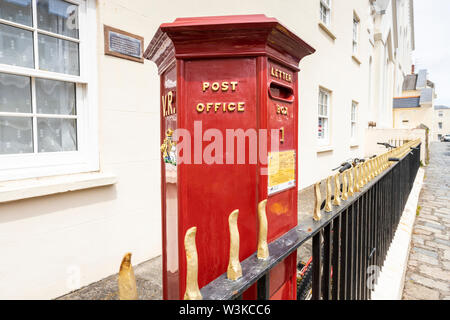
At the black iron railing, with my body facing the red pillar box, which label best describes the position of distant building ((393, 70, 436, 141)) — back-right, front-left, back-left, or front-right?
back-right

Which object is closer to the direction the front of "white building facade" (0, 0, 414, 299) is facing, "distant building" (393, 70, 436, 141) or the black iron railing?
the black iron railing

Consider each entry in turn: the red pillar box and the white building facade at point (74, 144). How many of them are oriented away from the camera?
0

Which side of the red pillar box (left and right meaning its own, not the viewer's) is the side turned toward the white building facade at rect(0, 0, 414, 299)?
back

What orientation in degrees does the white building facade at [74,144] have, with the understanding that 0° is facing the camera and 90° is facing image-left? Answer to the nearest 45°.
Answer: approximately 315°

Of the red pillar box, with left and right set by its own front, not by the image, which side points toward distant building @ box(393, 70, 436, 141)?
left

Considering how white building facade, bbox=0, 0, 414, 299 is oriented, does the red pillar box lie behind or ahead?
ahead

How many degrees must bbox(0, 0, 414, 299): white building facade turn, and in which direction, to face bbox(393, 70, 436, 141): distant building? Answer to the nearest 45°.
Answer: approximately 90° to its left

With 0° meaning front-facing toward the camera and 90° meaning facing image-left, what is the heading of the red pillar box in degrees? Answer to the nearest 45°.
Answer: approximately 315°
